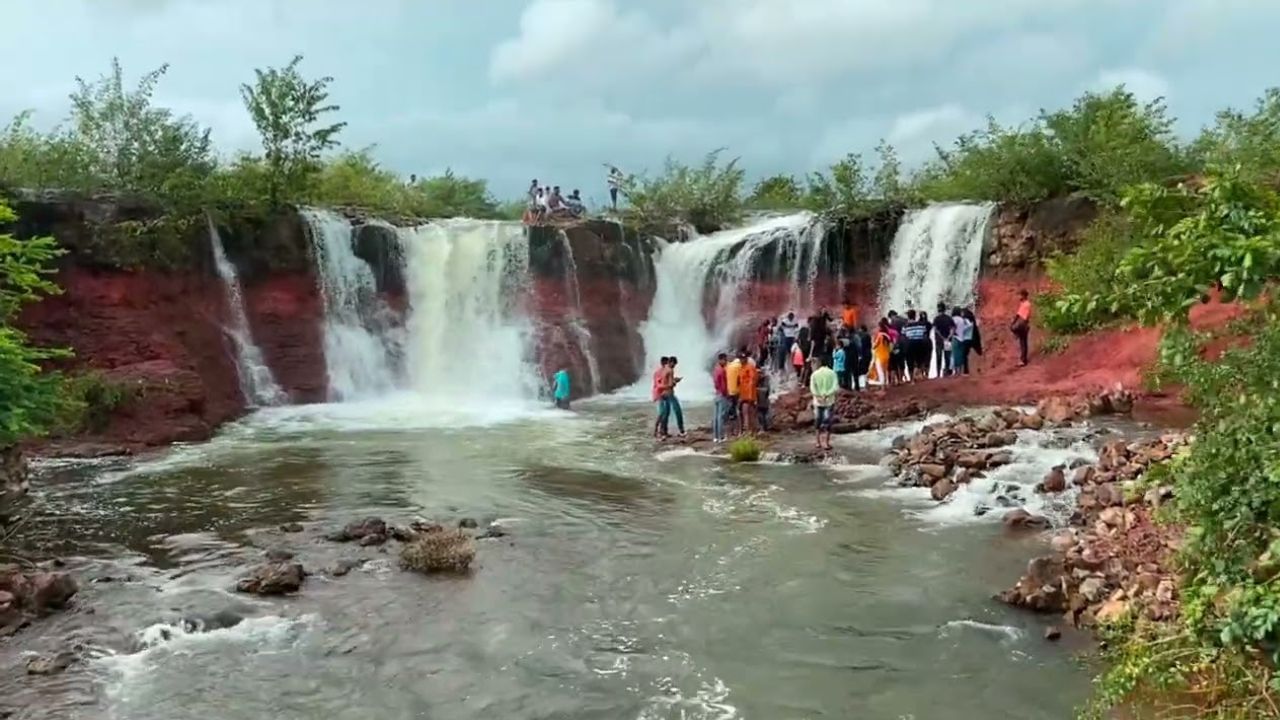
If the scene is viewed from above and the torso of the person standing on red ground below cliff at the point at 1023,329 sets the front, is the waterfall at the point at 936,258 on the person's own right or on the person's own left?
on the person's own right

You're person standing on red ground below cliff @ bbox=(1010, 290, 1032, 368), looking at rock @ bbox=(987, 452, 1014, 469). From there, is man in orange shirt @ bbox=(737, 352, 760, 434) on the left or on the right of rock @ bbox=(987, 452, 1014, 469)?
right

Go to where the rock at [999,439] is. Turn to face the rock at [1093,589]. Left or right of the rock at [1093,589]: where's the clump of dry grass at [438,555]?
right

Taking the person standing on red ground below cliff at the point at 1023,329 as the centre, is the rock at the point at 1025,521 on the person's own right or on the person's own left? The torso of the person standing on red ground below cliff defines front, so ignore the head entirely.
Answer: on the person's own left
